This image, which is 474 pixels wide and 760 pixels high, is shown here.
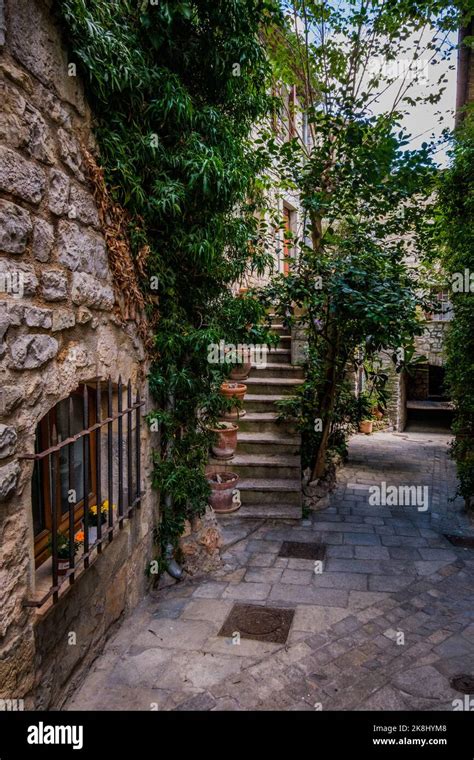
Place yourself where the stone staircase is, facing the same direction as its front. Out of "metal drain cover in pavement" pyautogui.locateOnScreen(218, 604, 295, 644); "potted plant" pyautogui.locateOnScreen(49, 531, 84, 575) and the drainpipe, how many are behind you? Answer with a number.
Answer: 0

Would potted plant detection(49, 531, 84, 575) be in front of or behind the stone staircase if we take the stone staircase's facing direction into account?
in front

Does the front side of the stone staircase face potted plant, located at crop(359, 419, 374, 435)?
no

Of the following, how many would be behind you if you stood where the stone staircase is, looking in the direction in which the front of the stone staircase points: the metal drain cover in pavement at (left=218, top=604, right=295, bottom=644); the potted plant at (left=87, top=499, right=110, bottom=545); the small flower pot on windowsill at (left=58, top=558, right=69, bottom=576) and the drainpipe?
0

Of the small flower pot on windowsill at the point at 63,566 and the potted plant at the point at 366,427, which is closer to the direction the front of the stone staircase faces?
the small flower pot on windowsill

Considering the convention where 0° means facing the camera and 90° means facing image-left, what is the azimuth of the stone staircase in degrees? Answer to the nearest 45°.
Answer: approximately 0°

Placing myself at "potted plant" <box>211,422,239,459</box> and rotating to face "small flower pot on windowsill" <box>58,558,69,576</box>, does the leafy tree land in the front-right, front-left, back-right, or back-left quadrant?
back-left

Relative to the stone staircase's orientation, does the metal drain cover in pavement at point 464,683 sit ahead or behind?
ahead

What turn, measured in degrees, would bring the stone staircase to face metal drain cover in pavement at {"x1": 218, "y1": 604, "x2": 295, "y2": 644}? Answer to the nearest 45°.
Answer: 0° — it already faces it

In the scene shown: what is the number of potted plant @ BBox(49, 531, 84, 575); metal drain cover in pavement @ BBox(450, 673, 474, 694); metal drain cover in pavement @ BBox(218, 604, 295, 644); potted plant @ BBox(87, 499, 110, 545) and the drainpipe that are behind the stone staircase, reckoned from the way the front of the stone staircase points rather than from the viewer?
0
